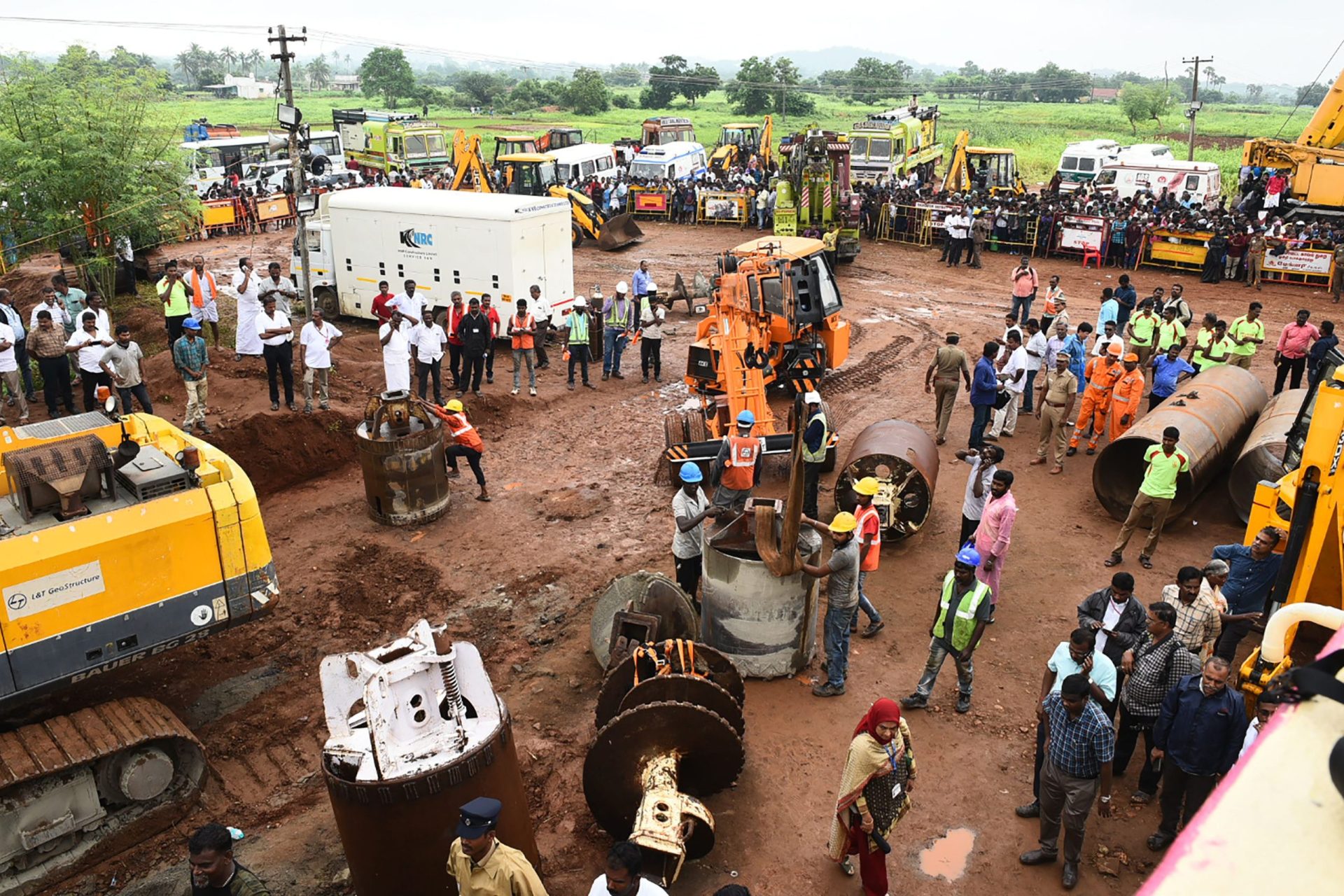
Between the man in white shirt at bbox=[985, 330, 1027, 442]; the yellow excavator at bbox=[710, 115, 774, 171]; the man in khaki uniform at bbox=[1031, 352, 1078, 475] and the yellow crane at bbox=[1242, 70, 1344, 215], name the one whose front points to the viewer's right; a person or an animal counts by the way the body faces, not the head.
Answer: the yellow crane at bbox=[1242, 70, 1344, 215]

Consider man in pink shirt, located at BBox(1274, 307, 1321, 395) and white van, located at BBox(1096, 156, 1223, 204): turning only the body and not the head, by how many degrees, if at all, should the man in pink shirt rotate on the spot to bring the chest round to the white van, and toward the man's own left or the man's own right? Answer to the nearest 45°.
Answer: approximately 180°

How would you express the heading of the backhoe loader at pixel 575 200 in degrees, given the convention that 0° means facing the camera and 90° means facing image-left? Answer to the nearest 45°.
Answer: approximately 315°

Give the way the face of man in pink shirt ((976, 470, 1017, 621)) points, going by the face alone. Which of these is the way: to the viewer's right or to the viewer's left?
to the viewer's left

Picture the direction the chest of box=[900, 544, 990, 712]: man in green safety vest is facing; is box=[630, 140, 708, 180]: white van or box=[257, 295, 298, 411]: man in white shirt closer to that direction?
the man in white shirt

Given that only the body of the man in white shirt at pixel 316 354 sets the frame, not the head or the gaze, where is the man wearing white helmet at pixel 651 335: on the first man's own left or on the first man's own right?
on the first man's own left

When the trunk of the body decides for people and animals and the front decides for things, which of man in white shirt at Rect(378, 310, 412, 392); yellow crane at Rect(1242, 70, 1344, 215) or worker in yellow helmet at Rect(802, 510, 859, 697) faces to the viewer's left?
the worker in yellow helmet

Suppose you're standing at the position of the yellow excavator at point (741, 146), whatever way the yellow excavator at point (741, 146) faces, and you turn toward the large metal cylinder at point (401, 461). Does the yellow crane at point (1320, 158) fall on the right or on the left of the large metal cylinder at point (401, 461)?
left

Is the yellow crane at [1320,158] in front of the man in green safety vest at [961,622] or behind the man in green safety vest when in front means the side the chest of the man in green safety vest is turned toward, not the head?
behind
